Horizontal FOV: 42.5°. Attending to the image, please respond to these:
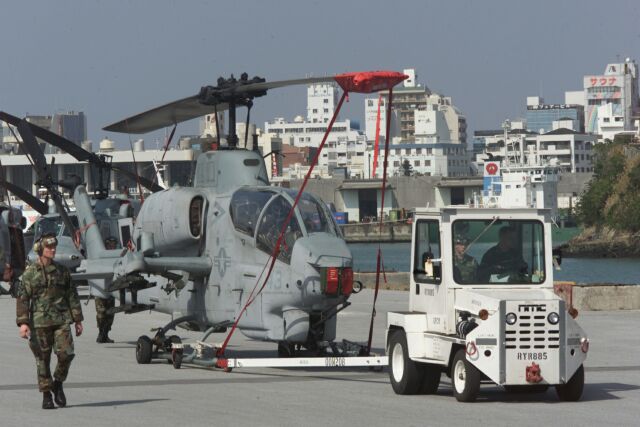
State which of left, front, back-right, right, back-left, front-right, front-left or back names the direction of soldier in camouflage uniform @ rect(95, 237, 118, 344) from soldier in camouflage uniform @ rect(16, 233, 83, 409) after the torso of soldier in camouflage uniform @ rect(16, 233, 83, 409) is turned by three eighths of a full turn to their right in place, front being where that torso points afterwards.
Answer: front-right

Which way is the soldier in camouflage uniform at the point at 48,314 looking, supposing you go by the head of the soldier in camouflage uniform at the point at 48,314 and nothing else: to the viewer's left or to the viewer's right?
to the viewer's right

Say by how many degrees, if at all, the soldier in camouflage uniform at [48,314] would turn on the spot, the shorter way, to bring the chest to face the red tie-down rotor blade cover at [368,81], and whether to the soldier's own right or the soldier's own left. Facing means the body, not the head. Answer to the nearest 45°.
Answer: approximately 90° to the soldier's own left

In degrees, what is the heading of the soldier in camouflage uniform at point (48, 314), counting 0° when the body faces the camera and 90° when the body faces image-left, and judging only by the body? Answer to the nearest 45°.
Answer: approximately 0°

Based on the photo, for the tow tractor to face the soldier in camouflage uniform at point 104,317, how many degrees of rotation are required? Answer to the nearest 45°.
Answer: approximately 180°

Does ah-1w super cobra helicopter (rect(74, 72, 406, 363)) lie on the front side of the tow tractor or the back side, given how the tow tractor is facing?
on the back side

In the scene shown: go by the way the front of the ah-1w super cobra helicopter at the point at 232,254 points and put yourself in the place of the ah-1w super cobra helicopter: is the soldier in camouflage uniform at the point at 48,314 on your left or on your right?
on your right
